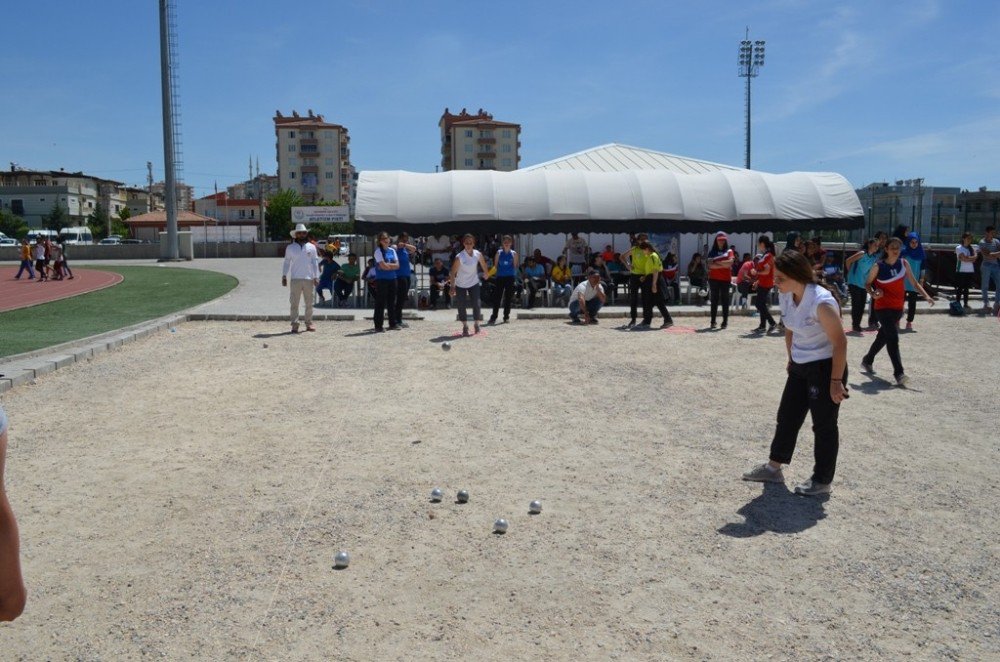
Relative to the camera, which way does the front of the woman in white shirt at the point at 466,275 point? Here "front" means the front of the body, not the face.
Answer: toward the camera

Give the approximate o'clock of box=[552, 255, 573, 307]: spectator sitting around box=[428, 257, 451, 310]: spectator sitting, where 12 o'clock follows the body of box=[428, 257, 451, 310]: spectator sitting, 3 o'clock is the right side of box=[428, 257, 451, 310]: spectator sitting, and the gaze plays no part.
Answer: box=[552, 255, 573, 307]: spectator sitting is roughly at 9 o'clock from box=[428, 257, 451, 310]: spectator sitting.

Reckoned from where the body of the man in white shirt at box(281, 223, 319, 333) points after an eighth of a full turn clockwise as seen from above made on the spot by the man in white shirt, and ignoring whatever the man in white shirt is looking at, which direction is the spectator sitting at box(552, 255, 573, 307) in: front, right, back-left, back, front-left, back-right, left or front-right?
back

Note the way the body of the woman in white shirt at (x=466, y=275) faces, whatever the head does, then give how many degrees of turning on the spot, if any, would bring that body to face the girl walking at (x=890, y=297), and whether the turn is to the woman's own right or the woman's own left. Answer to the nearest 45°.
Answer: approximately 45° to the woman's own left

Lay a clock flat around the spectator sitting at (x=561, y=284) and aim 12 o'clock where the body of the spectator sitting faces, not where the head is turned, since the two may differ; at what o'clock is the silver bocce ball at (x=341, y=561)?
The silver bocce ball is roughly at 12 o'clock from the spectator sitting.

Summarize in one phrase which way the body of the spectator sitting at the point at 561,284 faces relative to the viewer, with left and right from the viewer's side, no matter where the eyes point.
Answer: facing the viewer

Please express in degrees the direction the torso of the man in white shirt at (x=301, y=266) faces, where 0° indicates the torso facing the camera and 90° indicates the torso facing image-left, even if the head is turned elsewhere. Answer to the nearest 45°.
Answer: approximately 0°

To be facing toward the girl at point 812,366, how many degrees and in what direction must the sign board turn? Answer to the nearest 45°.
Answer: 0° — it already faces them

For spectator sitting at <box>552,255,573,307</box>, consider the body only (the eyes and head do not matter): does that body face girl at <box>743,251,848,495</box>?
yes

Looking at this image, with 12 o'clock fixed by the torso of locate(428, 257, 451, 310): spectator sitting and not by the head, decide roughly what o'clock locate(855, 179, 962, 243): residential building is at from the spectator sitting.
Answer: The residential building is roughly at 8 o'clock from the spectator sitting.

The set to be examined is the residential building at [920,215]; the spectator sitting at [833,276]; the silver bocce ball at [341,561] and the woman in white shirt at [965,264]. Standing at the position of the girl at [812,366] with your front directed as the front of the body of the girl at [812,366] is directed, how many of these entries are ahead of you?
1

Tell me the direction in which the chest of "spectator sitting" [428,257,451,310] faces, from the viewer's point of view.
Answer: toward the camera

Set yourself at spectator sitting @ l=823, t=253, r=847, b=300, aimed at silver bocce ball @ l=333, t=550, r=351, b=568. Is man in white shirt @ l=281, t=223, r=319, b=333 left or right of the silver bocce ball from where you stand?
right

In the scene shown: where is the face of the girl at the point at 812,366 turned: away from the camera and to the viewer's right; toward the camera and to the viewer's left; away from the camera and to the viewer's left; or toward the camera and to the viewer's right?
toward the camera and to the viewer's left

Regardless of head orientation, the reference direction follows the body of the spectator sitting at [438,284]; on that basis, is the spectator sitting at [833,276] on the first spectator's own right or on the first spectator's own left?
on the first spectator's own left

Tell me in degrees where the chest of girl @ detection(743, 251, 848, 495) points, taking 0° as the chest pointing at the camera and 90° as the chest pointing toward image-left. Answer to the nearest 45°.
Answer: approximately 45°

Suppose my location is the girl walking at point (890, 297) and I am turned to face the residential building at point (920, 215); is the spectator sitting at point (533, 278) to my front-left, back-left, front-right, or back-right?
front-left

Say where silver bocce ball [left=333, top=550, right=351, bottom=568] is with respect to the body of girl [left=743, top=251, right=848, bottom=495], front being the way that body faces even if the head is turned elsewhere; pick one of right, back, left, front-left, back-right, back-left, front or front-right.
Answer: front

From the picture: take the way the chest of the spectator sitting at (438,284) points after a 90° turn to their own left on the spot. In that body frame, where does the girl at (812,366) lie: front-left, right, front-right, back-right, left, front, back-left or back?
right

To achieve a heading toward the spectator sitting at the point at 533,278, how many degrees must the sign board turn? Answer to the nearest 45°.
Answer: approximately 45° to its left

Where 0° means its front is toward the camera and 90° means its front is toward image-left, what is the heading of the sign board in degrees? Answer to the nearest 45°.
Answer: approximately 0°
